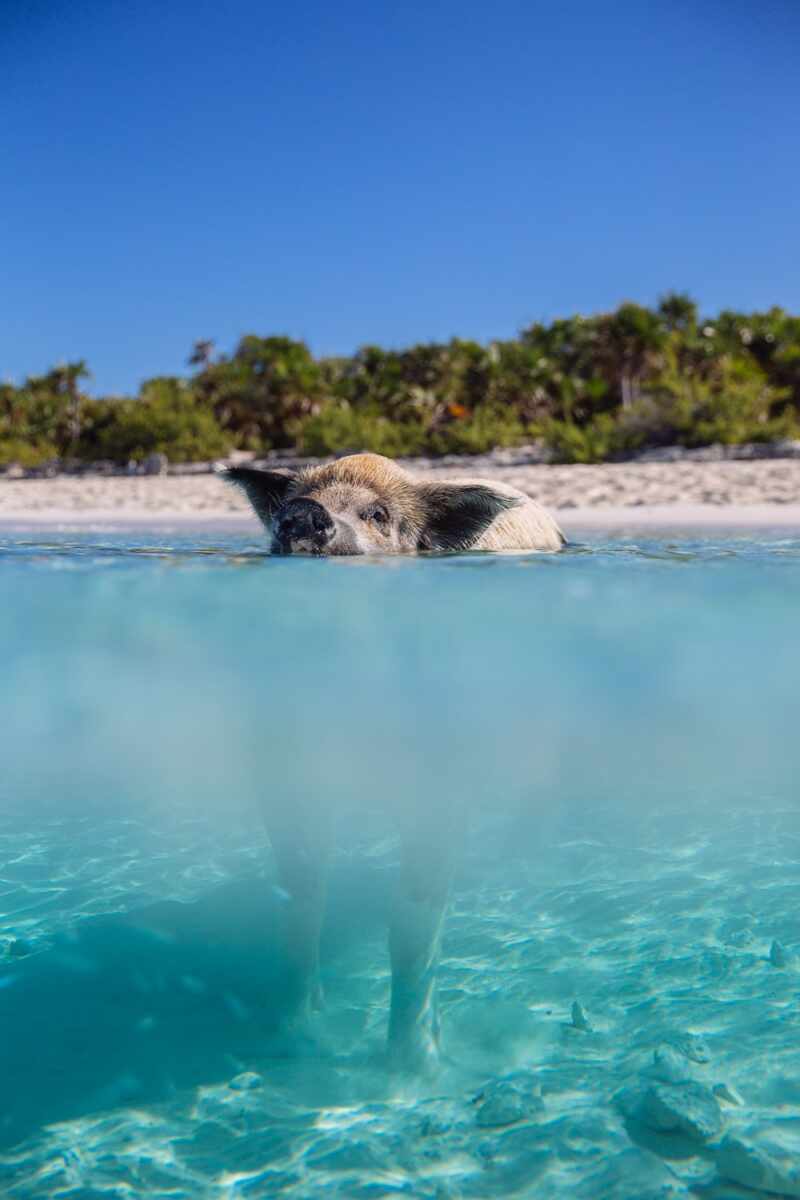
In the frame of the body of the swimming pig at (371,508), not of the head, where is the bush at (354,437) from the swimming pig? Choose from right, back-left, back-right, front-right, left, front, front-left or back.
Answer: back-right

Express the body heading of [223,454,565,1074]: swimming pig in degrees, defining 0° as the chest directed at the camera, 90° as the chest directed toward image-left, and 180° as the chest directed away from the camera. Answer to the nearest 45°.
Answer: approximately 45°

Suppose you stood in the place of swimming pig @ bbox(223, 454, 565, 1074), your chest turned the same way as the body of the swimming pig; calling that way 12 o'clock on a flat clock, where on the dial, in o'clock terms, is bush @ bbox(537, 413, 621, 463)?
The bush is roughly at 5 o'clock from the swimming pig.

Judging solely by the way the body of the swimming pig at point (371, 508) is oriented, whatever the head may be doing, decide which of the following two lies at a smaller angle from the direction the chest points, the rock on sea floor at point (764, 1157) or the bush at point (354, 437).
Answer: the rock on sea floor

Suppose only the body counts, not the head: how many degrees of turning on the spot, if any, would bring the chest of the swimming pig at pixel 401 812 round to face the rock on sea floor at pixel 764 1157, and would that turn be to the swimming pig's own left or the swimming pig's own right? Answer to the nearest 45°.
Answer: approximately 90° to the swimming pig's own left
